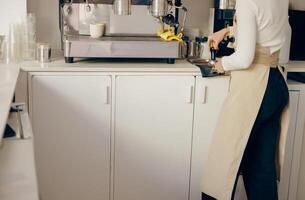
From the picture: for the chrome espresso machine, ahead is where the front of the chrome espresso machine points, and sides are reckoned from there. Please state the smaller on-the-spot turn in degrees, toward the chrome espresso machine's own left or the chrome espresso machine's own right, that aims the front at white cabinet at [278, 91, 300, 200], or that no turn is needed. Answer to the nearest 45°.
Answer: approximately 90° to the chrome espresso machine's own left

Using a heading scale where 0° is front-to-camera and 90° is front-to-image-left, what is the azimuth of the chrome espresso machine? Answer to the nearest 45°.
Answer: approximately 0°

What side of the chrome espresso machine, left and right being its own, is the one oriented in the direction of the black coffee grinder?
left

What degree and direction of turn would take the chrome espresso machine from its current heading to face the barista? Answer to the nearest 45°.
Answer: approximately 45° to its left

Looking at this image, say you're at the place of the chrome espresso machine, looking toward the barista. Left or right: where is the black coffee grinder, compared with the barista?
left
